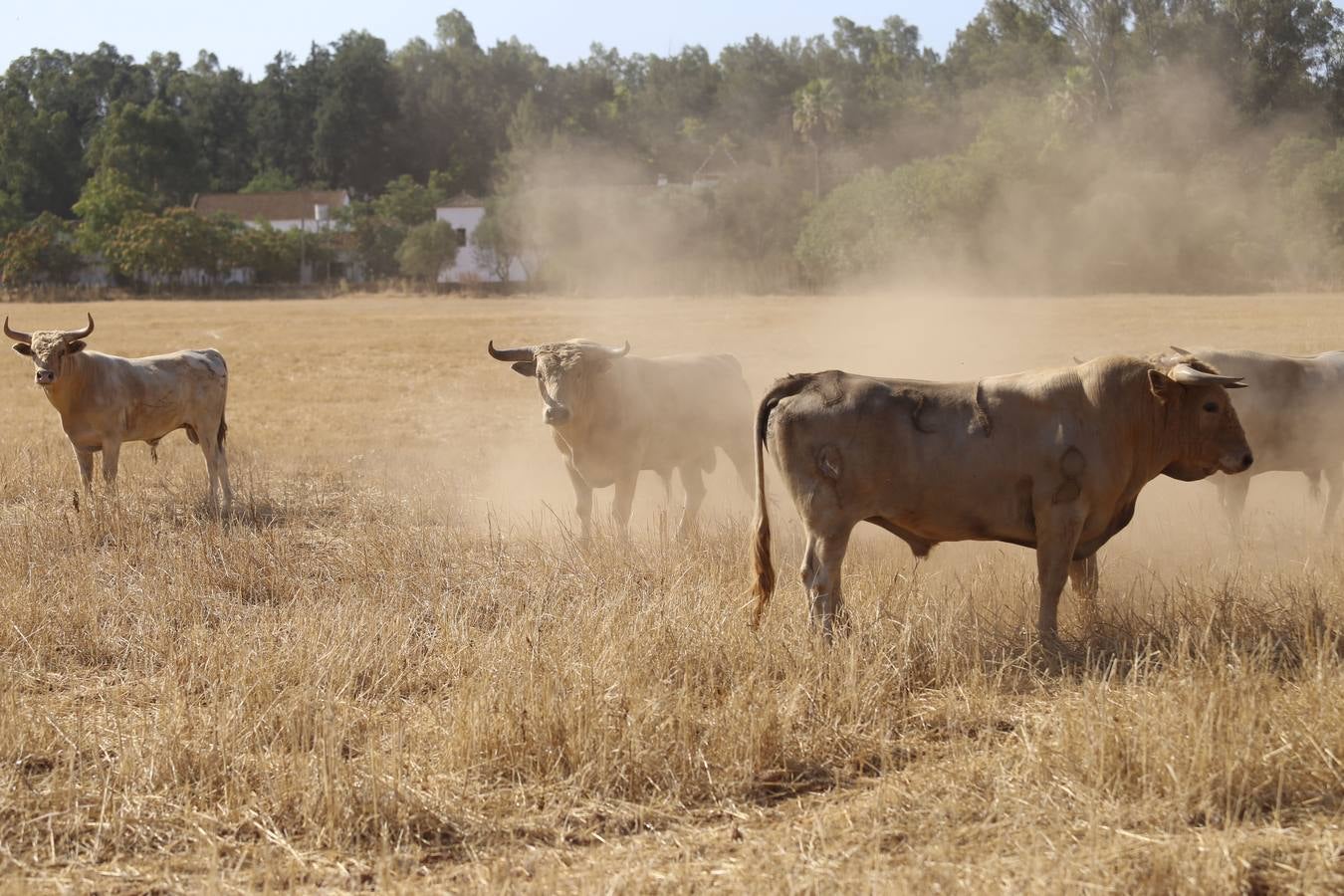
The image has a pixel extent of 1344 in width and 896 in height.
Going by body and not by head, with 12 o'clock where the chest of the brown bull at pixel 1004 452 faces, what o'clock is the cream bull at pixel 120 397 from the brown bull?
The cream bull is roughly at 7 o'clock from the brown bull.

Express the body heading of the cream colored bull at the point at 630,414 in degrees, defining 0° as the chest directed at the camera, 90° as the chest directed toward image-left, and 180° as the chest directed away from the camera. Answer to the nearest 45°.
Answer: approximately 45°

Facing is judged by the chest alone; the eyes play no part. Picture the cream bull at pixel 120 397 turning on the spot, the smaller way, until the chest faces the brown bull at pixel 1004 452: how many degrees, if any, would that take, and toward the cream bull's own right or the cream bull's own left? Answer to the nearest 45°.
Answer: approximately 135° to the cream bull's own left

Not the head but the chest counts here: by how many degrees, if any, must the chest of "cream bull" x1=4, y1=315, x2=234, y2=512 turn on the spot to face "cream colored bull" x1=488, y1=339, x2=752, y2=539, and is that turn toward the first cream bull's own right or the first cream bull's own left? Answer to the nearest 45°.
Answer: approximately 135° to the first cream bull's own left

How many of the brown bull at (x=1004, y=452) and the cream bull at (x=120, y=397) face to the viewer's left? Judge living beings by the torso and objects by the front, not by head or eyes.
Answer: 1

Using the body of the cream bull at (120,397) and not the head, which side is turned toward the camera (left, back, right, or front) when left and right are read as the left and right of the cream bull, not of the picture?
left

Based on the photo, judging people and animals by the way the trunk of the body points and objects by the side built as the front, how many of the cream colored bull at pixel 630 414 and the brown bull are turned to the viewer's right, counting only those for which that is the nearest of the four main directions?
1

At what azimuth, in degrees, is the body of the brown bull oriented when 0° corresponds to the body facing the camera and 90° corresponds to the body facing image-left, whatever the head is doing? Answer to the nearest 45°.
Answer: approximately 270°

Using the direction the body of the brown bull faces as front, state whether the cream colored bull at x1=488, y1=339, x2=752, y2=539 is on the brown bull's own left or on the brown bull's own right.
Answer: on the brown bull's own left

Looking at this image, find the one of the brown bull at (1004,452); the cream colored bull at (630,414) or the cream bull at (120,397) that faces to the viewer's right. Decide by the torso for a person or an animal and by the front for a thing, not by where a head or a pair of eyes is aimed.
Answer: the brown bull

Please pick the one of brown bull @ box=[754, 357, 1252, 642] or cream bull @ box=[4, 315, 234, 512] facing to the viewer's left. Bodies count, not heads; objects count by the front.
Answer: the cream bull

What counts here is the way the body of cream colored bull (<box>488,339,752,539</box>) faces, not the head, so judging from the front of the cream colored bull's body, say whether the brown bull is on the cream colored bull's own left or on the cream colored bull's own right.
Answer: on the cream colored bull's own left
